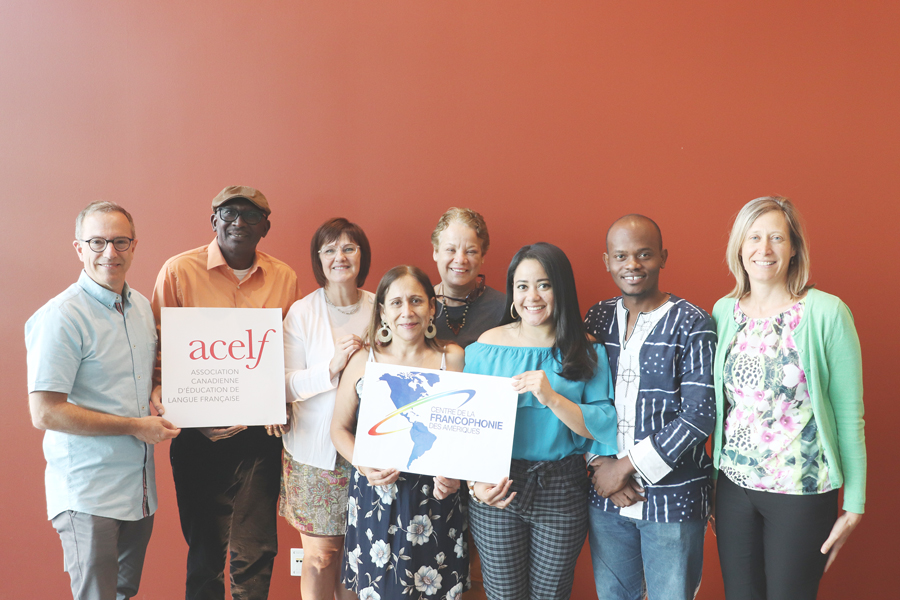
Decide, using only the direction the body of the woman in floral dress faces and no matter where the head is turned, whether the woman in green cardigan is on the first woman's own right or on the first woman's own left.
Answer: on the first woman's own left

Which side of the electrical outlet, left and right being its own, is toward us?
front

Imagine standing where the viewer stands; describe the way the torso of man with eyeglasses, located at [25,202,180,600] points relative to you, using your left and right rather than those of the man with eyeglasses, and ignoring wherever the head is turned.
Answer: facing the viewer and to the right of the viewer

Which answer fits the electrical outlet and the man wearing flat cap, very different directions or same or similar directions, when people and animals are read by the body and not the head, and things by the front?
same or similar directions

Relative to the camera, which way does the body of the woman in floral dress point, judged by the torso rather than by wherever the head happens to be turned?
toward the camera

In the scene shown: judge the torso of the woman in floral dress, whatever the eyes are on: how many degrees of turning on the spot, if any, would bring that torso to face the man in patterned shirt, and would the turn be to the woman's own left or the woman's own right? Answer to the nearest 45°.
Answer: approximately 90° to the woman's own left

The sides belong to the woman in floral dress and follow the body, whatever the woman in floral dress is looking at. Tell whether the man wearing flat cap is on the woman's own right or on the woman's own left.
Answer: on the woman's own right

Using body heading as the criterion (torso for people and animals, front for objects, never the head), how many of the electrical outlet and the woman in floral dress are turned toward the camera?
2

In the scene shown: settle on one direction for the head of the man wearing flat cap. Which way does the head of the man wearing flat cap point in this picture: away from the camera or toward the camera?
toward the camera

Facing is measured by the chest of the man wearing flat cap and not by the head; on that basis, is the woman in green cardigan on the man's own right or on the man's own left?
on the man's own left

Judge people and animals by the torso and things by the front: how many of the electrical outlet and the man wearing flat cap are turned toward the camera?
2

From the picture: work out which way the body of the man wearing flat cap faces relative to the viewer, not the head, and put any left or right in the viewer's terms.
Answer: facing the viewer
